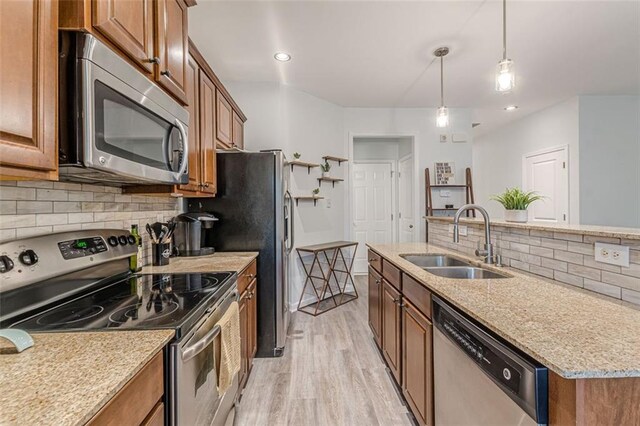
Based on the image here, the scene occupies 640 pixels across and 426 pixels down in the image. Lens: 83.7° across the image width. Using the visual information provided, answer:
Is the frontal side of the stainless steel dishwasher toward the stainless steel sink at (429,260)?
no

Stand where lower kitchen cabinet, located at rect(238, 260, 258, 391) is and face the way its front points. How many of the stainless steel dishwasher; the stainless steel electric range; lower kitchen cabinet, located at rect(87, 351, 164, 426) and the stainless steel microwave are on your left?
0

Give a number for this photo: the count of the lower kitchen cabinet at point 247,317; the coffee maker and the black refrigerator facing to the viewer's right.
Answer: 3

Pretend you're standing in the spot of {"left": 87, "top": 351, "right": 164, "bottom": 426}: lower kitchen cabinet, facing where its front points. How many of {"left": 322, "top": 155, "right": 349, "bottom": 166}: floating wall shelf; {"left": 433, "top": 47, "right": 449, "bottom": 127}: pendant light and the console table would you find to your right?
0

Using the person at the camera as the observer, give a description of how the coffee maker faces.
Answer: facing to the right of the viewer

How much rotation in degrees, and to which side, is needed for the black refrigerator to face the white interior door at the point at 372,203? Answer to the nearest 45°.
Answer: approximately 45° to its left

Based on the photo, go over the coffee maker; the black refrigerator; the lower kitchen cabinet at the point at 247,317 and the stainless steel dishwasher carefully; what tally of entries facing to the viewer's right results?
3

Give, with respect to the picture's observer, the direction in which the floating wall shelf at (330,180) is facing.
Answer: facing the viewer and to the right of the viewer

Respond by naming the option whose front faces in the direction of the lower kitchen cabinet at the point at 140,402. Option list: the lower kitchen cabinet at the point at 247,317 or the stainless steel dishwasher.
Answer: the stainless steel dishwasher

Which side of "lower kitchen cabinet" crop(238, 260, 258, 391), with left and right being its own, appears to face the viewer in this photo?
right

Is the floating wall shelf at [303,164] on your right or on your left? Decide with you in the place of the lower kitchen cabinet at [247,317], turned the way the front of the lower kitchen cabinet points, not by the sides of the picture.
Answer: on your left

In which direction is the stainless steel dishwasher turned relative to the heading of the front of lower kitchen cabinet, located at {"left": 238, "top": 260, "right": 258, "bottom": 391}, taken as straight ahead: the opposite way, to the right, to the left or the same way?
the opposite way

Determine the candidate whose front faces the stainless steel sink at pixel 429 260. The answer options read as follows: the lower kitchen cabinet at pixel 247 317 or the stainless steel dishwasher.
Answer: the lower kitchen cabinet

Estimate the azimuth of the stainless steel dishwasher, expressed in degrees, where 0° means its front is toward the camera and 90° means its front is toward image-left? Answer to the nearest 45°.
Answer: approximately 45°

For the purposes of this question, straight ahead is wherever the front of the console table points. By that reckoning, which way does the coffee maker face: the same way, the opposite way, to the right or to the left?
to the left

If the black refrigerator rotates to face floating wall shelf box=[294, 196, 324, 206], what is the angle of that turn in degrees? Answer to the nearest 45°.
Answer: approximately 45° to its left

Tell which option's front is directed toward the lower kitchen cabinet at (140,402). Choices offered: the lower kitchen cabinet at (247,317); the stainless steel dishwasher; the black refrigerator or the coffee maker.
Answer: the stainless steel dishwasher

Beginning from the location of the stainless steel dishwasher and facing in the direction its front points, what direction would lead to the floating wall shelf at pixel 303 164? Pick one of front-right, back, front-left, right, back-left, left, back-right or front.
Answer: right

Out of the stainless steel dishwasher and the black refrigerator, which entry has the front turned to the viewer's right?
the black refrigerator

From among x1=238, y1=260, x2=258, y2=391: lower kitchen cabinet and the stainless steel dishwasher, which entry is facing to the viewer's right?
the lower kitchen cabinet

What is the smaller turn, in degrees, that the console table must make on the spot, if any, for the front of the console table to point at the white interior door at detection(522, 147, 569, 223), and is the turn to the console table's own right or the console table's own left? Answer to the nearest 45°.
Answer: approximately 45° to the console table's own left

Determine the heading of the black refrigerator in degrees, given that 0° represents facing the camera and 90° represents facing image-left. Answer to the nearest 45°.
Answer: approximately 270°
